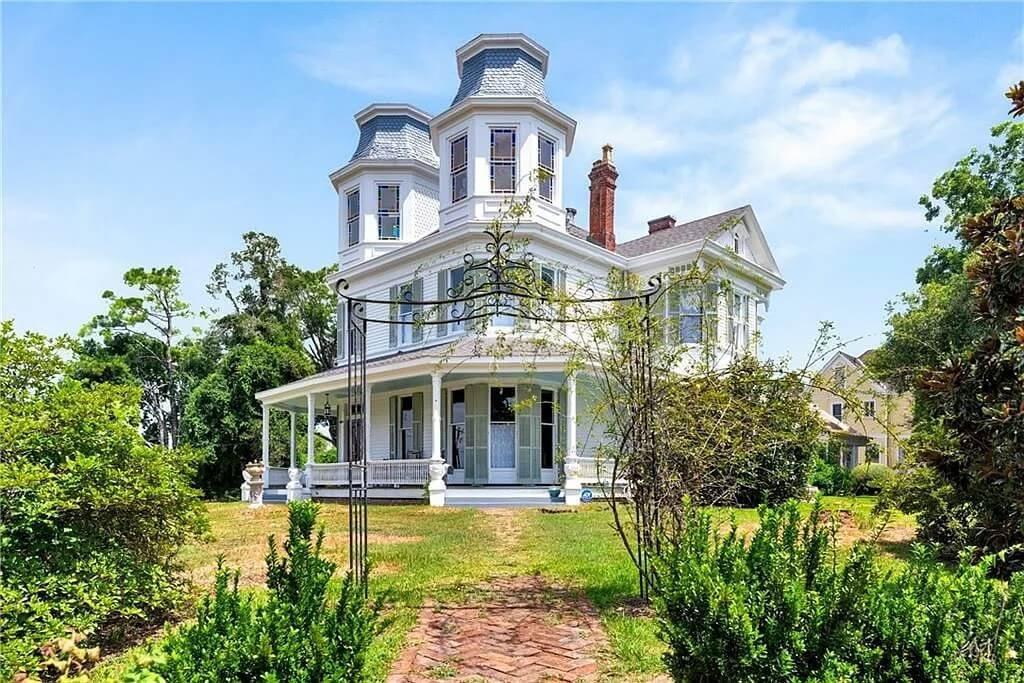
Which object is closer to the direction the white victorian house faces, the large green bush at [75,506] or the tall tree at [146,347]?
the large green bush

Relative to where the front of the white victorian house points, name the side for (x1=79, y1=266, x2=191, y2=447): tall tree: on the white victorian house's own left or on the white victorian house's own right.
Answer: on the white victorian house's own right

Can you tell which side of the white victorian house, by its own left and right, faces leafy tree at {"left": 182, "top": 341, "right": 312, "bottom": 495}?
right

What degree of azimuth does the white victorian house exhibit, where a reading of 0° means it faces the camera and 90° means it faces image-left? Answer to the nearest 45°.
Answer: approximately 45°
